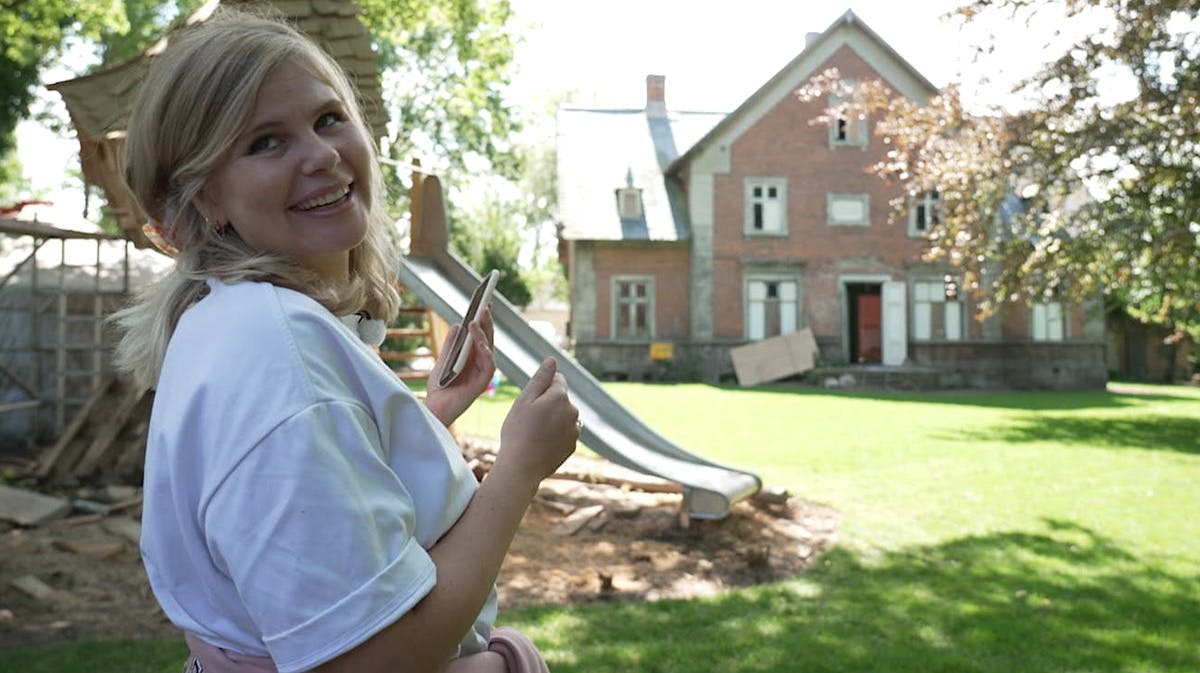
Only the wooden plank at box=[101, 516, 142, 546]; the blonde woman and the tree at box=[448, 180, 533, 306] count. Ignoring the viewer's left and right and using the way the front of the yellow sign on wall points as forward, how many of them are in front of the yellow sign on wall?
2

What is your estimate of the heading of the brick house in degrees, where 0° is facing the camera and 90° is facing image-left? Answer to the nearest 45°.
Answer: approximately 0°

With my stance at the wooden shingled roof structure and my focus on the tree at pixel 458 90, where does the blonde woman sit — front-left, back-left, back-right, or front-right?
back-right

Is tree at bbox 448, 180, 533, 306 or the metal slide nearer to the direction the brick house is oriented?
the metal slide

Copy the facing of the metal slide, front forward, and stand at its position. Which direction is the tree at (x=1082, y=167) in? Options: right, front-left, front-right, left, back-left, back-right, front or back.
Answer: left

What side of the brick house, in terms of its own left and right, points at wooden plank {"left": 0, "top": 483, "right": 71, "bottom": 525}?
front

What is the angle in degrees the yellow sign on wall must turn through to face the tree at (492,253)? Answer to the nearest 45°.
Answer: approximately 135° to its right
